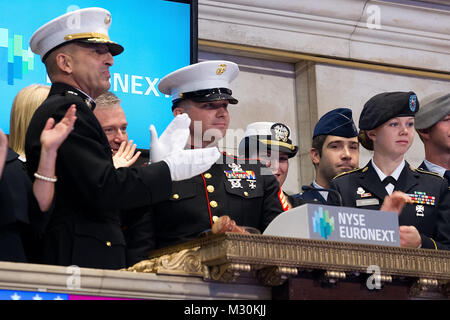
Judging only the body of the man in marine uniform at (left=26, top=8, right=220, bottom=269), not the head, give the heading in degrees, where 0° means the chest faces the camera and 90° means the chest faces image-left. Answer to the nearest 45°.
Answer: approximately 270°

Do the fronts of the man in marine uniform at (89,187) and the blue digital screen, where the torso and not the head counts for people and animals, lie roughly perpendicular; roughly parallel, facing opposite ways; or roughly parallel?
roughly perpendicular

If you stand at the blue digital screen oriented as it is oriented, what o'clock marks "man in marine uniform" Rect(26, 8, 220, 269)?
The man in marine uniform is roughly at 12 o'clock from the blue digital screen.

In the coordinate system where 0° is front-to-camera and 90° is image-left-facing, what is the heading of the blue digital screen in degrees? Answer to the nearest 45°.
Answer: approximately 0°

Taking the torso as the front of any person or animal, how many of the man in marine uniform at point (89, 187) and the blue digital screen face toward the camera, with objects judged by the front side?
1

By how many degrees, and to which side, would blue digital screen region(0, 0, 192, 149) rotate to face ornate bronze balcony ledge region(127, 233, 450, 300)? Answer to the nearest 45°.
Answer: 0° — it already faces it

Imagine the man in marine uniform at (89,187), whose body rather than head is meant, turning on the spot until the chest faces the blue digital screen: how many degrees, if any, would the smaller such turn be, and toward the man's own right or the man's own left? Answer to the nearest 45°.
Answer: approximately 90° to the man's own left

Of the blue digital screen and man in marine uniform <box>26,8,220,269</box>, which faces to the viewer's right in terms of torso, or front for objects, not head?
the man in marine uniform

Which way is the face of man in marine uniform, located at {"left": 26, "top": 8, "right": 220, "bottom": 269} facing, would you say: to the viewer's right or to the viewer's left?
to the viewer's right
